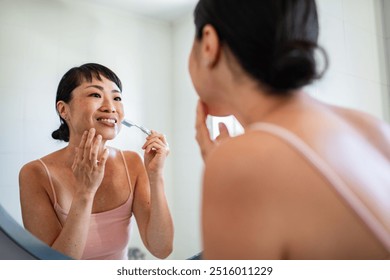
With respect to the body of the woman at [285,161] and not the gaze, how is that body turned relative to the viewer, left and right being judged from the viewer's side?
facing away from the viewer and to the left of the viewer

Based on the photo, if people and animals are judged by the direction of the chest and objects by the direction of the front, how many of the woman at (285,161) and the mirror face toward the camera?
1

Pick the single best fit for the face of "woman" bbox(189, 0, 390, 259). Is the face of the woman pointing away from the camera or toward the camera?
away from the camera

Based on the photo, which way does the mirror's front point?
toward the camera
